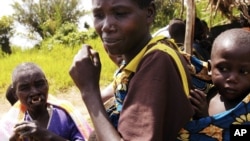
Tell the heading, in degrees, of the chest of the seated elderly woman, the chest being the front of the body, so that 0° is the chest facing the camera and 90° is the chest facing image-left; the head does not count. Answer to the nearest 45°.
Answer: approximately 0°

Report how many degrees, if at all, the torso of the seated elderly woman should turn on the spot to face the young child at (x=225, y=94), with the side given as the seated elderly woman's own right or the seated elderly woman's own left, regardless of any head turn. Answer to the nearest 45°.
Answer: approximately 45° to the seated elderly woman's own left

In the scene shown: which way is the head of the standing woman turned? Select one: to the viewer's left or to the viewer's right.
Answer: to the viewer's left
